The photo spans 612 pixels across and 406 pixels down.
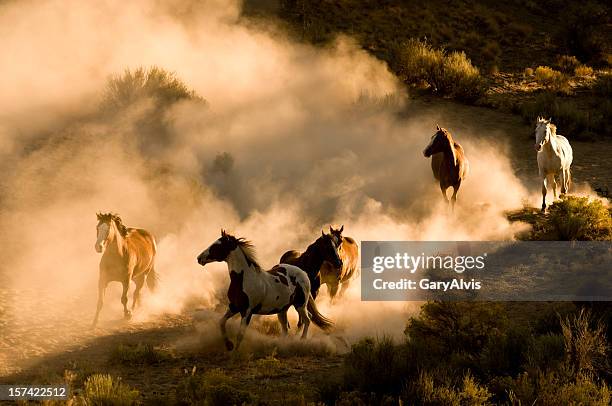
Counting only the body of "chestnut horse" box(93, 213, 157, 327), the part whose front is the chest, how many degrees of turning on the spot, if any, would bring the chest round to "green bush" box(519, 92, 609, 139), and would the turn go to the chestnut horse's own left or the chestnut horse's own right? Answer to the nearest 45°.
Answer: approximately 180°

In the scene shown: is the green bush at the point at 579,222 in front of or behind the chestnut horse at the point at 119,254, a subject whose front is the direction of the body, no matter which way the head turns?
behind

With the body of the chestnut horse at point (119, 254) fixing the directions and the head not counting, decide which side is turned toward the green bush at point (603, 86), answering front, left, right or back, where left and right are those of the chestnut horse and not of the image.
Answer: back

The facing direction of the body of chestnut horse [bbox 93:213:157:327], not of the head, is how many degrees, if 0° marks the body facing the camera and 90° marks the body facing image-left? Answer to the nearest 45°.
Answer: approximately 45°

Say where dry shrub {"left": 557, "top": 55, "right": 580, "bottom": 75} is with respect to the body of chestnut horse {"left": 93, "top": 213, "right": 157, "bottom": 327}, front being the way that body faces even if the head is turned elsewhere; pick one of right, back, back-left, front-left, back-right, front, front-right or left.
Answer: back

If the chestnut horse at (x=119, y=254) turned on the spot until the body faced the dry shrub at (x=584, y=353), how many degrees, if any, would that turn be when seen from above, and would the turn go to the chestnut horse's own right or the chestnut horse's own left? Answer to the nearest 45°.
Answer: approximately 90° to the chestnut horse's own left

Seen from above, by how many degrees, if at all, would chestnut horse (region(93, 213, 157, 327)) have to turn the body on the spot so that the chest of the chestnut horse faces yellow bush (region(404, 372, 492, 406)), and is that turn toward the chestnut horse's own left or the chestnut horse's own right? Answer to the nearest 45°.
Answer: approximately 90° to the chestnut horse's own left

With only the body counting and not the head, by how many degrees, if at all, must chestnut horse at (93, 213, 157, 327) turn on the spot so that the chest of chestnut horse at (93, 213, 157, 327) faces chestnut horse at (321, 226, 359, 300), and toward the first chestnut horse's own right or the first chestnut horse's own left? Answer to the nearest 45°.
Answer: approximately 135° to the first chestnut horse's own left

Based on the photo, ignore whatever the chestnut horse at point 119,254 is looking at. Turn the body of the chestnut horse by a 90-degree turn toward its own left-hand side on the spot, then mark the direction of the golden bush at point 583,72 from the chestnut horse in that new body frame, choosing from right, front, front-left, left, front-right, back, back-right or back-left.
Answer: left

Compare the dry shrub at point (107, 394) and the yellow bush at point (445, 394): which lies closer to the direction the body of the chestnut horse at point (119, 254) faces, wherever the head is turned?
the dry shrub

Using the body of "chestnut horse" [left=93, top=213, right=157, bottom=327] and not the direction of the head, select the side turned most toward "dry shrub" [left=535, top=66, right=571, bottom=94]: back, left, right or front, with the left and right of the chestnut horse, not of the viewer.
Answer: back

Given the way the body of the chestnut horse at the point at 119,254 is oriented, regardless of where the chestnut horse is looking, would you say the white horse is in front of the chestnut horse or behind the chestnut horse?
behind

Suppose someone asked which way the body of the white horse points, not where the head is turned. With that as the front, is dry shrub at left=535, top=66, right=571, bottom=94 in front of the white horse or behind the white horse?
behind
